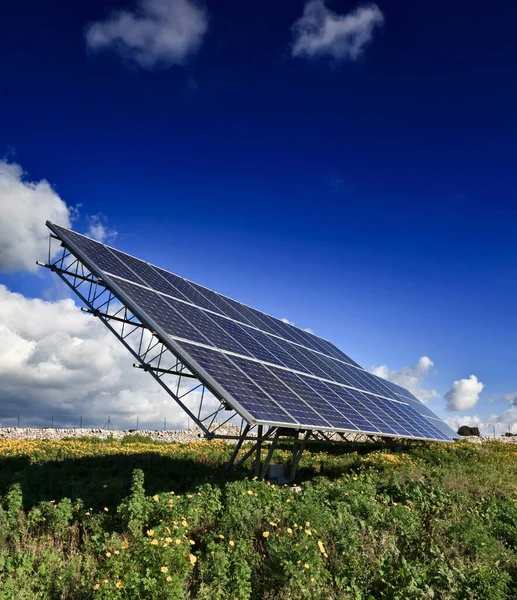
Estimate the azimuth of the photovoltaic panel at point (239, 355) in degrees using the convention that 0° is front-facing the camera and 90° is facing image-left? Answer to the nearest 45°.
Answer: approximately 315°
